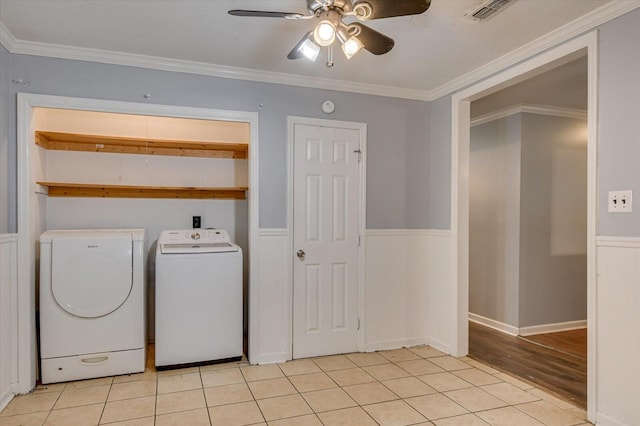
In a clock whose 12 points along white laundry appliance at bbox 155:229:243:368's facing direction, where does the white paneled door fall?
The white paneled door is roughly at 9 o'clock from the white laundry appliance.

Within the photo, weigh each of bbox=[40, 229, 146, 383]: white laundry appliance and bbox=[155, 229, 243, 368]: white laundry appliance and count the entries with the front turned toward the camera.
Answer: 2

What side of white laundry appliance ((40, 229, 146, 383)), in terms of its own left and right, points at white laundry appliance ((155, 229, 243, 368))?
left

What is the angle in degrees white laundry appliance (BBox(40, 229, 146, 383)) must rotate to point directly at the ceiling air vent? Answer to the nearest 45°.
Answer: approximately 45° to its left

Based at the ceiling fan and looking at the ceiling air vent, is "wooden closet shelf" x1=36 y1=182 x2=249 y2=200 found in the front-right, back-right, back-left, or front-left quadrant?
back-left

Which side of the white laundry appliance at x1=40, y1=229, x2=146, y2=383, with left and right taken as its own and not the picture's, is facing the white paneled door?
left

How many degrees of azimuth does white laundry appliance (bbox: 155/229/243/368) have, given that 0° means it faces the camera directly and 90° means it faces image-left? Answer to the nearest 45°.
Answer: approximately 0°

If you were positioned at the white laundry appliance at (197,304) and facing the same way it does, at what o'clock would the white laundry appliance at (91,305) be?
the white laundry appliance at (91,305) is roughly at 3 o'clock from the white laundry appliance at (197,304).

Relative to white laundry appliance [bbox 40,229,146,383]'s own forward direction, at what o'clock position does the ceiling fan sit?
The ceiling fan is roughly at 11 o'clock from the white laundry appliance.
